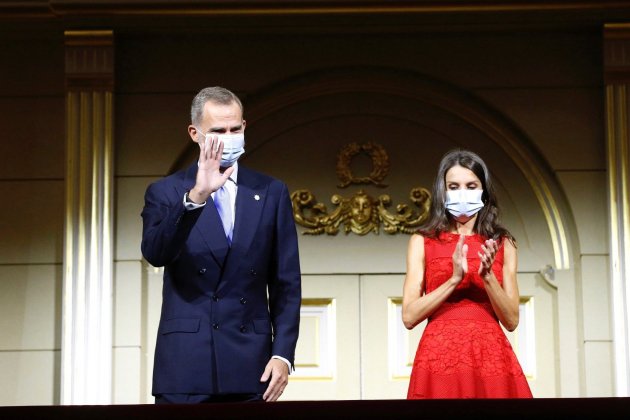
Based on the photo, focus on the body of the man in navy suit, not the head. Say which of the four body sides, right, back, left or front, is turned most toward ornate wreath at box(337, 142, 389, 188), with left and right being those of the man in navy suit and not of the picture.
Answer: back

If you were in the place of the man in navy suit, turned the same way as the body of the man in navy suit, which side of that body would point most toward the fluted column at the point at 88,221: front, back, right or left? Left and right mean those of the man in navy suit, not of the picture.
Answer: back

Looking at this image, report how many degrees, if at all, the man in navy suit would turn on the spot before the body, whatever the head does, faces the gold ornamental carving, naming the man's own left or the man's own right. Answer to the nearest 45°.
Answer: approximately 180°

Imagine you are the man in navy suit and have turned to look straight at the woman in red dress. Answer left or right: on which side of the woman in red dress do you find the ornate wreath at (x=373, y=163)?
left

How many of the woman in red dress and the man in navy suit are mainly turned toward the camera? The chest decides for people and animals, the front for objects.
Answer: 2

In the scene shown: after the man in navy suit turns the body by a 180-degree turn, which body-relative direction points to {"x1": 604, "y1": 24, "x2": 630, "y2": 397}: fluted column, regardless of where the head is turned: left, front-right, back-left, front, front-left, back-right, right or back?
front-right

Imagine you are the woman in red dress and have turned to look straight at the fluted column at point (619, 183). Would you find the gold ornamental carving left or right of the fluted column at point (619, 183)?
left

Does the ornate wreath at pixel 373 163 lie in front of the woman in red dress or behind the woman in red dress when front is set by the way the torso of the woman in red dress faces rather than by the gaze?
behind

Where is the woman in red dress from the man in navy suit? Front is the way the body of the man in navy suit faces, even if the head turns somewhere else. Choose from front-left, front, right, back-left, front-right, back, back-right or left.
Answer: back-left

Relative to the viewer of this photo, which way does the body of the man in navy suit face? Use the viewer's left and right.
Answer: facing the viewer

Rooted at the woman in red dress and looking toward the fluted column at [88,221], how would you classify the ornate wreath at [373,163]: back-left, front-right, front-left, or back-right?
front-right

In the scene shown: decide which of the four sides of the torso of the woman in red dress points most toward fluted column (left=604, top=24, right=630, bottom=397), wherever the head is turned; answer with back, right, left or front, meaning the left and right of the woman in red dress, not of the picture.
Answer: back

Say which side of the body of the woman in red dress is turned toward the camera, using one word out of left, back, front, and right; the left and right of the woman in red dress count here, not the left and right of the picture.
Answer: front
